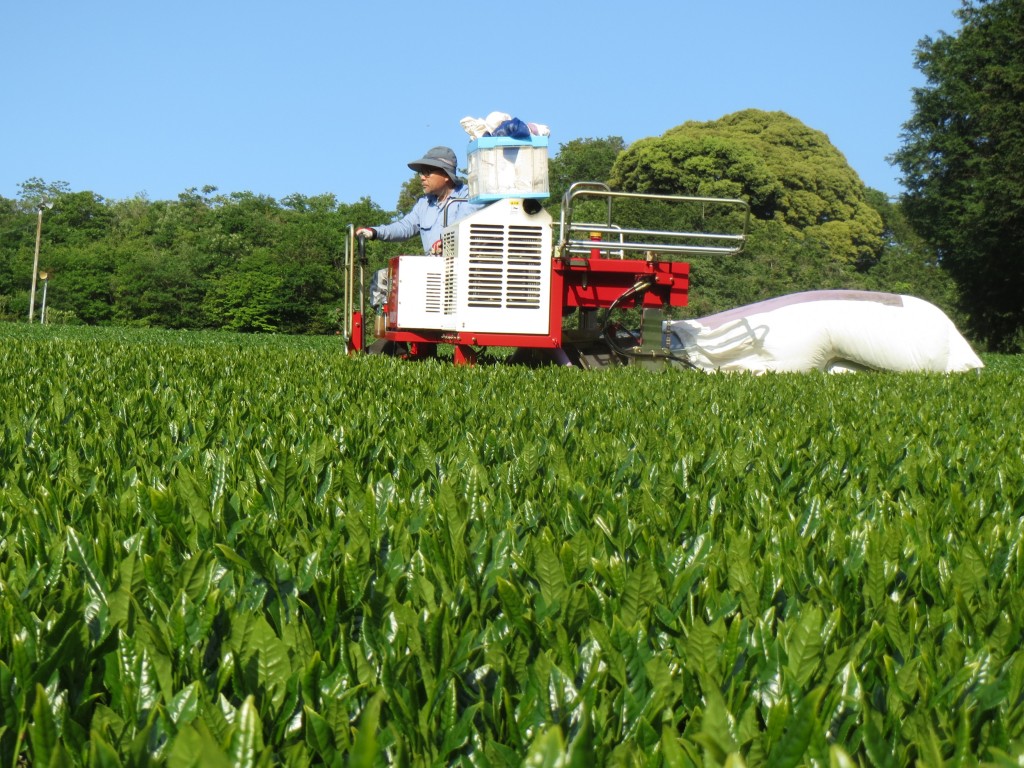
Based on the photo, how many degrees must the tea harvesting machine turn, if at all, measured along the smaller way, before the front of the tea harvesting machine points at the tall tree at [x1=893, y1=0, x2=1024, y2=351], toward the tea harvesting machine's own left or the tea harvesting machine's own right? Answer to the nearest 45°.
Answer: approximately 135° to the tea harvesting machine's own right

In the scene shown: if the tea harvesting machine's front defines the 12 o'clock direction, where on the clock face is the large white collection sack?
The large white collection sack is roughly at 5 o'clock from the tea harvesting machine.

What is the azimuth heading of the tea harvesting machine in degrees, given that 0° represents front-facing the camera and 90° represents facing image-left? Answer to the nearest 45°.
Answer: approximately 90°
